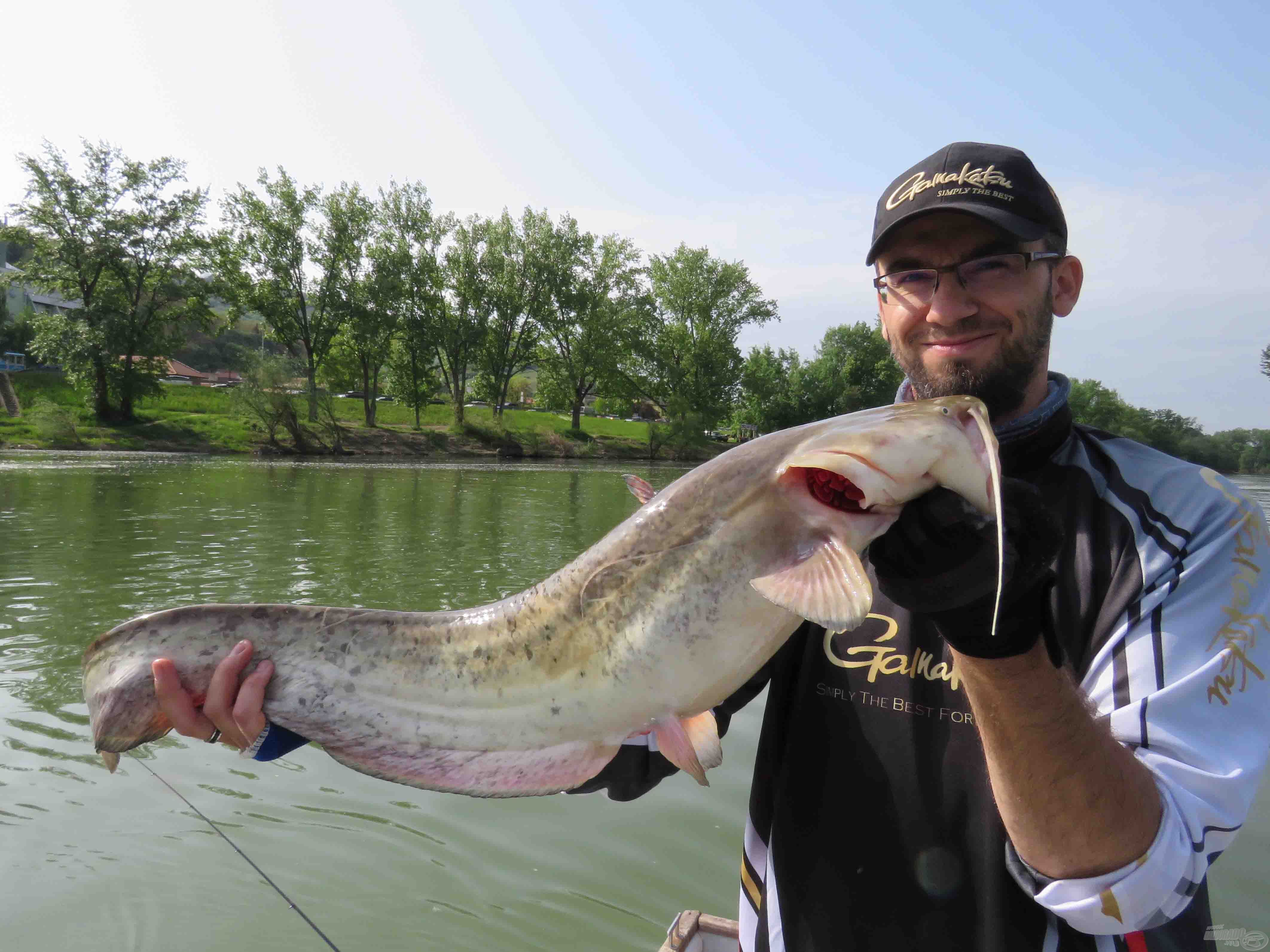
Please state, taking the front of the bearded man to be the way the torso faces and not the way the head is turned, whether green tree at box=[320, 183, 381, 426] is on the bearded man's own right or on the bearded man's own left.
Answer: on the bearded man's own right

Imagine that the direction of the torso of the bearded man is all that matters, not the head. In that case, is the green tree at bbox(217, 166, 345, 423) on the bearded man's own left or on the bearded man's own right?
on the bearded man's own right

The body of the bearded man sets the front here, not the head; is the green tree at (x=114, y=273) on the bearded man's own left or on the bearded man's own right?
on the bearded man's own right

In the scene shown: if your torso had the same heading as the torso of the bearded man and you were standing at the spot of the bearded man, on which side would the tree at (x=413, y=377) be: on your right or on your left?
on your right

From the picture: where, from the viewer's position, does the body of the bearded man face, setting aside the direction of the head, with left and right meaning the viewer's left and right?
facing the viewer and to the left of the viewer
